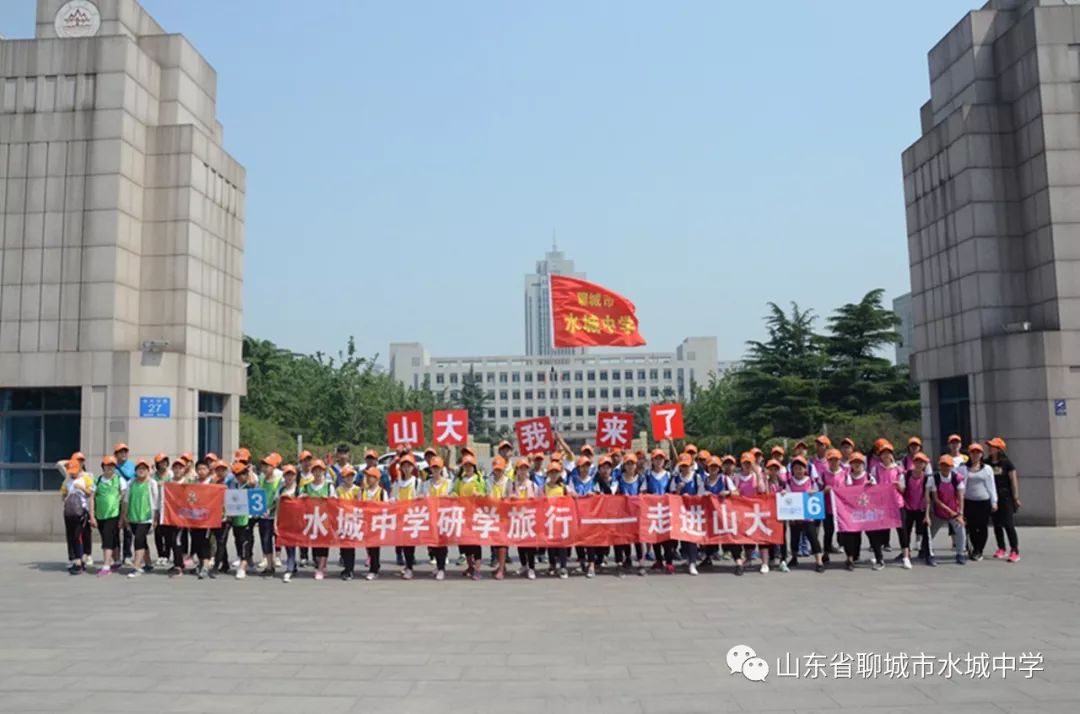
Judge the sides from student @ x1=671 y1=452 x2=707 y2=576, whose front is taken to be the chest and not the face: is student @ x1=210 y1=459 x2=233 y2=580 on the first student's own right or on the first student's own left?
on the first student's own right

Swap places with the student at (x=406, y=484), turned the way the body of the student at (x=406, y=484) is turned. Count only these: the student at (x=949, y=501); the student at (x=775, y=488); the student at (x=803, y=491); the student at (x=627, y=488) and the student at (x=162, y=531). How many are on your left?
4

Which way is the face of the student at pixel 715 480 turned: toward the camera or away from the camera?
toward the camera

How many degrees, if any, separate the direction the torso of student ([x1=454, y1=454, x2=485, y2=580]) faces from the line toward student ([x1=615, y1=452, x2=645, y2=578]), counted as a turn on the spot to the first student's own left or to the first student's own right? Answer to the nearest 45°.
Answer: approximately 90° to the first student's own left

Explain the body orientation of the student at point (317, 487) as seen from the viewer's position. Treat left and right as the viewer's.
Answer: facing the viewer

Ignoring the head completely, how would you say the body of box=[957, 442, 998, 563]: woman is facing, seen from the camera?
toward the camera

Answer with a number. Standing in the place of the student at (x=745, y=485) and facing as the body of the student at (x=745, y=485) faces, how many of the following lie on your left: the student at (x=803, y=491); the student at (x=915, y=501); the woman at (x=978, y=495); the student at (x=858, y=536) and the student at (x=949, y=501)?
5

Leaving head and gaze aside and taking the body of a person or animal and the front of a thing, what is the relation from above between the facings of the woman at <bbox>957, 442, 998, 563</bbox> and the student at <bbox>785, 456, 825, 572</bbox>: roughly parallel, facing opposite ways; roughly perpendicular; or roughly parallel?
roughly parallel

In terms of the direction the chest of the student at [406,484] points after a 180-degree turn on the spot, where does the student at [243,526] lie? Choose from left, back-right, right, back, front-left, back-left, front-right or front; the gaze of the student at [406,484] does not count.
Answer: left

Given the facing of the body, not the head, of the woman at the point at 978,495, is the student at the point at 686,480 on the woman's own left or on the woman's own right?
on the woman's own right

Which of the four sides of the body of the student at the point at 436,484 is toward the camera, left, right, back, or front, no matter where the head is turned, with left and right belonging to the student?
front

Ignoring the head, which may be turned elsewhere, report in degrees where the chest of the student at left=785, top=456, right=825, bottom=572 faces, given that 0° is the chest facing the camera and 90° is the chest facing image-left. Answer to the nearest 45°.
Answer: approximately 0°

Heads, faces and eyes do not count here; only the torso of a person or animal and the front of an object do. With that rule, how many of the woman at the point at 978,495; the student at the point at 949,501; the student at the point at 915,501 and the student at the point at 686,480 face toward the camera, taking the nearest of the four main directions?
4
